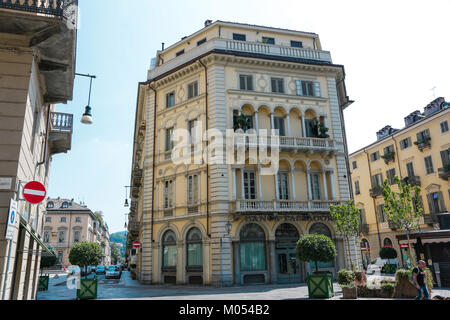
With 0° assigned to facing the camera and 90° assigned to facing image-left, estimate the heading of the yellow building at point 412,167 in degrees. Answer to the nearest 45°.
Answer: approximately 45°

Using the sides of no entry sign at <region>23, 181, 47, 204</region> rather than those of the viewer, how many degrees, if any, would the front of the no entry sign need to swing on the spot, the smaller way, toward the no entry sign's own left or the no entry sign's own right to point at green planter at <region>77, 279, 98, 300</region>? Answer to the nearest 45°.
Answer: approximately 180°

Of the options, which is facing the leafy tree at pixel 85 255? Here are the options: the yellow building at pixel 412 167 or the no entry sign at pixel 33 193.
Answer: the yellow building

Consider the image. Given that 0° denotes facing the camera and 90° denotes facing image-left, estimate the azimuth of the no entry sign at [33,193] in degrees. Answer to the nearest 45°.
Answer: approximately 0°

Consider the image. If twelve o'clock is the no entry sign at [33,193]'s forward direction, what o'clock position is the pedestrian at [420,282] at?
The pedestrian is roughly at 9 o'clock from the no entry sign.

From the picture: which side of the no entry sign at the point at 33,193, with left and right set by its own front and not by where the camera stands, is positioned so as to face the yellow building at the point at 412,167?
left

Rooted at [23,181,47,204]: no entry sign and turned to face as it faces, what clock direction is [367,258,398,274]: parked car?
The parked car is roughly at 8 o'clock from the no entry sign.

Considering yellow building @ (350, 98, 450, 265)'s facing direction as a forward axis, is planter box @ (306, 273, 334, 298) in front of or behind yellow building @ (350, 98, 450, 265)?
in front

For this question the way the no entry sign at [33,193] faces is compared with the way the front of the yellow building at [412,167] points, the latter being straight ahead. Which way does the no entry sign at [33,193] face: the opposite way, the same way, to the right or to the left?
to the left

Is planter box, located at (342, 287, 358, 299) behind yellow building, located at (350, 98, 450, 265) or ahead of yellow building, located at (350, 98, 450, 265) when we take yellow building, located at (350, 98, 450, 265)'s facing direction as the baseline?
ahead

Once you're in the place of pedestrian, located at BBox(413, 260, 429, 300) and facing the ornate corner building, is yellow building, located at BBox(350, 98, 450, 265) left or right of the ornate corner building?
right

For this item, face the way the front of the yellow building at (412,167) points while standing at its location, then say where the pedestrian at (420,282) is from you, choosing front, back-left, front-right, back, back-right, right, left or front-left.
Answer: front-left

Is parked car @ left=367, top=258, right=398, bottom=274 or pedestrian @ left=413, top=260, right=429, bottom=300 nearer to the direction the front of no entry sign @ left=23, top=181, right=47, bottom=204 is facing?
the pedestrian

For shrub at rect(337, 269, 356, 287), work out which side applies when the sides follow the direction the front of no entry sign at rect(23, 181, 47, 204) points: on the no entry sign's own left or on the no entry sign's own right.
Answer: on the no entry sign's own left
